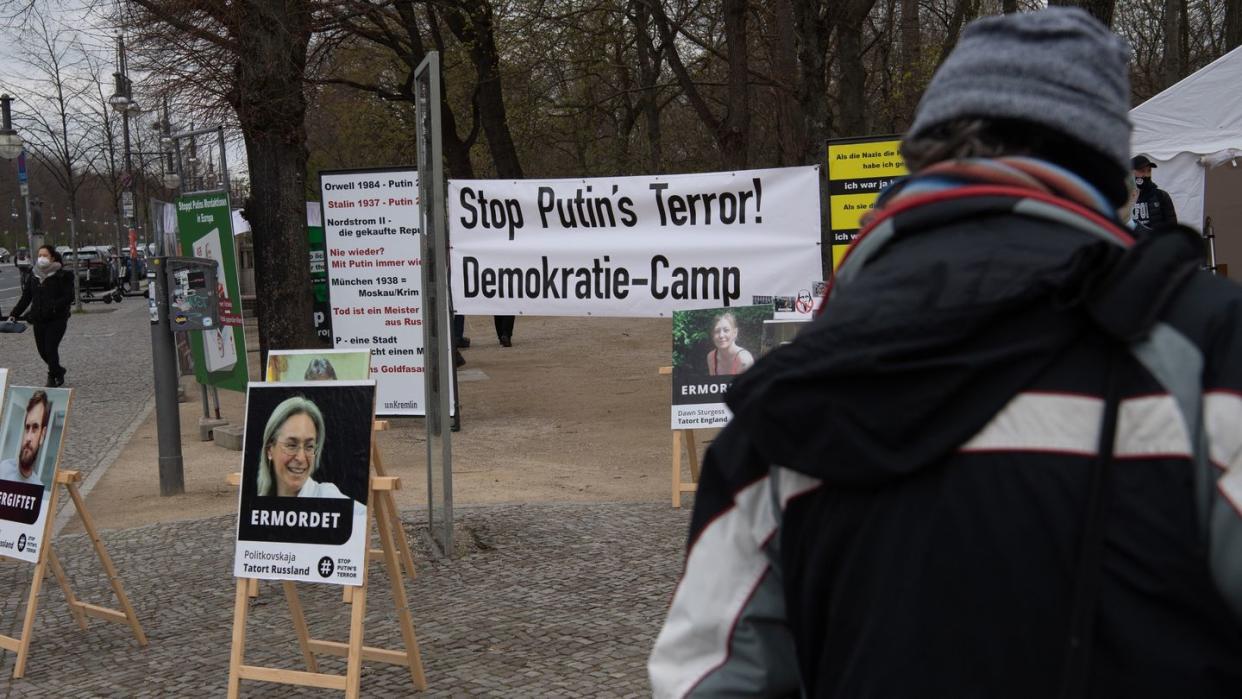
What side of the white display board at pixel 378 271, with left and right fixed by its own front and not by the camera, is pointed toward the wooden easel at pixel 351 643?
front

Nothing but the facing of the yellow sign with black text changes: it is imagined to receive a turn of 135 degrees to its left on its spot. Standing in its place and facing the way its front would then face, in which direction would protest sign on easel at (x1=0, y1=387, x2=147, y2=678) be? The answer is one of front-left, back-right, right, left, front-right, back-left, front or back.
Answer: back

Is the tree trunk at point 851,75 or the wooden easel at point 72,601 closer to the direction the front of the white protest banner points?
the wooden easel

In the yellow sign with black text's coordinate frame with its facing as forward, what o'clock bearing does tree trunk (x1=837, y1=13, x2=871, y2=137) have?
The tree trunk is roughly at 6 o'clock from the yellow sign with black text.

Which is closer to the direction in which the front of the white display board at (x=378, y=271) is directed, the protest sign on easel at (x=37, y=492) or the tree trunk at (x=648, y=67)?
the protest sign on easel

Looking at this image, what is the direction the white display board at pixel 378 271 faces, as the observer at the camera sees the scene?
facing the viewer

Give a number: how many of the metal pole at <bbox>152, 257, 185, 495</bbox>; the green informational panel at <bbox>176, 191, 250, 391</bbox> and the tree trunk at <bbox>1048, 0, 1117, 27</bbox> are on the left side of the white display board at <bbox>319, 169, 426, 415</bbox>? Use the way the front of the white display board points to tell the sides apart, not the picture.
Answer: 1

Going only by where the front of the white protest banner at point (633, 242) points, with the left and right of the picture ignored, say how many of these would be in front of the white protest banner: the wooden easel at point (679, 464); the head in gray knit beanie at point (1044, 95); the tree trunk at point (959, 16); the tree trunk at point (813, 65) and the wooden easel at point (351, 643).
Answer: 3

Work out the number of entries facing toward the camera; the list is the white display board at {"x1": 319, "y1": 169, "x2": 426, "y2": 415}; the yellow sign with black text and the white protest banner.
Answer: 3

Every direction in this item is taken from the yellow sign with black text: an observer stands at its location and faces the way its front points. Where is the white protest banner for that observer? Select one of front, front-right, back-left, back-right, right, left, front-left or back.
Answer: right

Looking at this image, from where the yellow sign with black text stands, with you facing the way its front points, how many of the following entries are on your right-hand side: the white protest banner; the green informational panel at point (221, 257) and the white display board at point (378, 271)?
3

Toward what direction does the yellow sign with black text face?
toward the camera

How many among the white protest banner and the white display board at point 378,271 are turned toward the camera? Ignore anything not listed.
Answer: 2

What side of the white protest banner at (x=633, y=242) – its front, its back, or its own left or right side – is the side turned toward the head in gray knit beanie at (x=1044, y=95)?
front
